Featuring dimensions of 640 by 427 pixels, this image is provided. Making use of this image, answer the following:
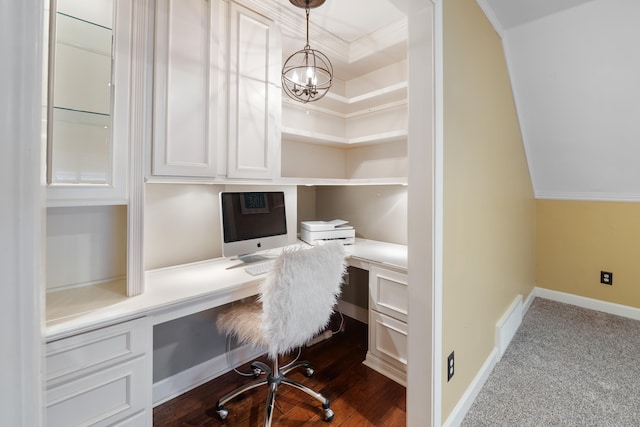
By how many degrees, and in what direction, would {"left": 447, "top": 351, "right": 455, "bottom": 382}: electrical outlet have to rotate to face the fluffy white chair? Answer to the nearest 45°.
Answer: approximately 180°

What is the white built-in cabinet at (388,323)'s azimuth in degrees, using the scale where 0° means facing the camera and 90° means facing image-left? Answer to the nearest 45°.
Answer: approximately 45°

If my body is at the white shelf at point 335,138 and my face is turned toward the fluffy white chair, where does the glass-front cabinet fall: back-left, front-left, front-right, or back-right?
front-right

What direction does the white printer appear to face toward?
toward the camera

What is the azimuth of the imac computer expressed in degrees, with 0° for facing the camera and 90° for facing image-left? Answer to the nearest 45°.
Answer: approximately 315°

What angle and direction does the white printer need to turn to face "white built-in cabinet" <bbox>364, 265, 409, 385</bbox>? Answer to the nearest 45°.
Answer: approximately 45° to its left

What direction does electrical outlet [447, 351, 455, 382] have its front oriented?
to the viewer's right

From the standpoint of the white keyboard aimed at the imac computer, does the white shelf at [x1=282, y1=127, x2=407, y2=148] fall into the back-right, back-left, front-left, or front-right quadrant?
front-right

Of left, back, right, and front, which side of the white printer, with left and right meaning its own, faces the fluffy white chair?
front

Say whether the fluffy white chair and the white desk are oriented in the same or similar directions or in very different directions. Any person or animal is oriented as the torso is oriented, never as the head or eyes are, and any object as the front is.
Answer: very different directions

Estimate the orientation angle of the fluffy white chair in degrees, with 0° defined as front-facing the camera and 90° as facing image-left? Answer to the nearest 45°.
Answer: approximately 135°
